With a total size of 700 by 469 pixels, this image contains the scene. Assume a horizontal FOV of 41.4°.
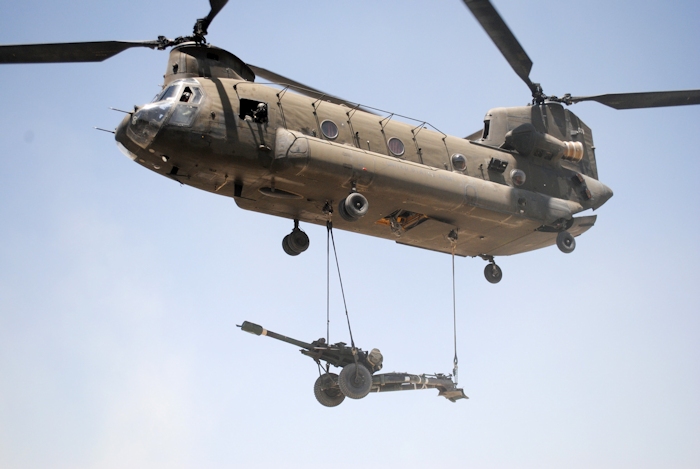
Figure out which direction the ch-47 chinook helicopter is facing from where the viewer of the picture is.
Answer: facing the viewer and to the left of the viewer
